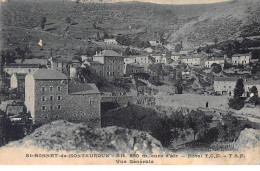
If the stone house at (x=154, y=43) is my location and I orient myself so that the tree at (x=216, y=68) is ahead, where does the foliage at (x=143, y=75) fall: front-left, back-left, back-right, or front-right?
front-right

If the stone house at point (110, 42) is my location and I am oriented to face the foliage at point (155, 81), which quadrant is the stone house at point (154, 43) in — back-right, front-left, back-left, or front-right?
front-left
